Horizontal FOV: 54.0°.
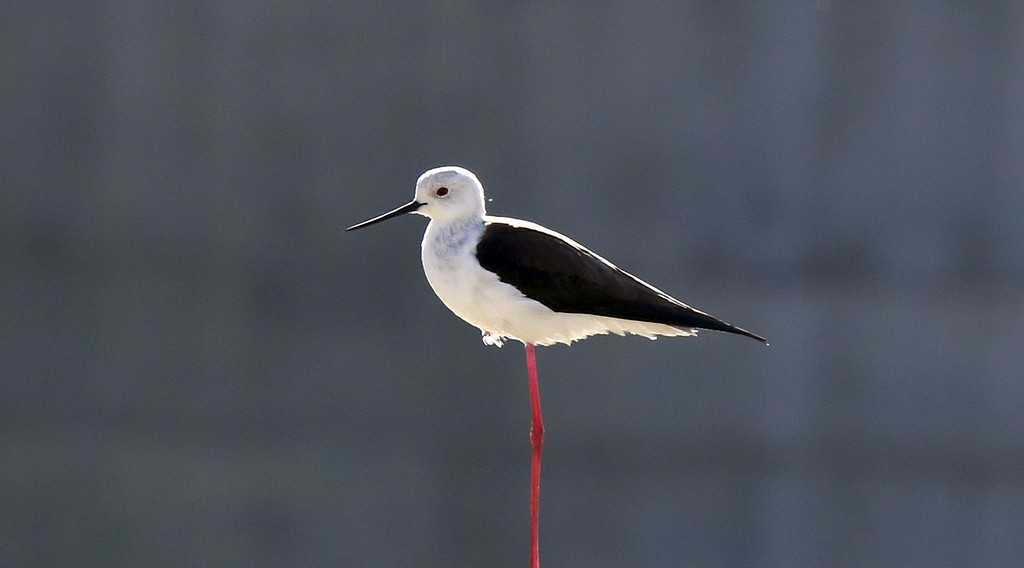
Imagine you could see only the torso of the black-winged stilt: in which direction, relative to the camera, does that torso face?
to the viewer's left
